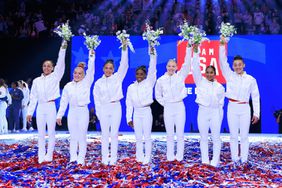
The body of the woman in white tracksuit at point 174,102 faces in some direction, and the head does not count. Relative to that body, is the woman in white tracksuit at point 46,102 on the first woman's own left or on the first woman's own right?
on the first woman's own right

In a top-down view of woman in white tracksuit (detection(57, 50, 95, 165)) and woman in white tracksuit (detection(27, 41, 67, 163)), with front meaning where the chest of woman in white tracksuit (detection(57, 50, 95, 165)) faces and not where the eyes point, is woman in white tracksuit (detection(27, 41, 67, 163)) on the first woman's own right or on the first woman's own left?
on the first woman's own right

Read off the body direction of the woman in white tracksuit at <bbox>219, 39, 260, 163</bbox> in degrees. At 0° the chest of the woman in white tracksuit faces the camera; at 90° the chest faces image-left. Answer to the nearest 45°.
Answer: approximately 0°

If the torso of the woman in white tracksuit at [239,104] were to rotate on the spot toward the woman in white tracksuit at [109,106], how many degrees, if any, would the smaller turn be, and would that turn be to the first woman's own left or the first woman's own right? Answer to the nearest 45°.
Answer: approximately 90° to the first woman's own right

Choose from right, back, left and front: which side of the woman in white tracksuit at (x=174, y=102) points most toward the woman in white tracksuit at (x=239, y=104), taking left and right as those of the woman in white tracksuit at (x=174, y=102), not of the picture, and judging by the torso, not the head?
left
